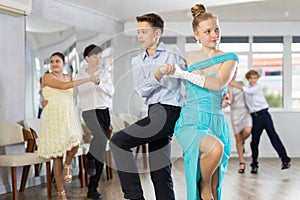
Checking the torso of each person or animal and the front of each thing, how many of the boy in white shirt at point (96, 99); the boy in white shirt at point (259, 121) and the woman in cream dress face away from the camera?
0

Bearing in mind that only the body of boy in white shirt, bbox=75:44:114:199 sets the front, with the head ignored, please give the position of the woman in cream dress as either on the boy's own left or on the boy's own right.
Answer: on the boy's own right

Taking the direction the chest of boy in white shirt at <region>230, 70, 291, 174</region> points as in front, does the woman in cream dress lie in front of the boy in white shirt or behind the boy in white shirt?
in front

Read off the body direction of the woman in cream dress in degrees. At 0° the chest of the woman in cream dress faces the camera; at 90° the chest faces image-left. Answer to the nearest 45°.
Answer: approximately 0°

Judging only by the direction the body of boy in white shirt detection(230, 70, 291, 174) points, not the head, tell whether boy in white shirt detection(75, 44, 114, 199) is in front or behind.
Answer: in front

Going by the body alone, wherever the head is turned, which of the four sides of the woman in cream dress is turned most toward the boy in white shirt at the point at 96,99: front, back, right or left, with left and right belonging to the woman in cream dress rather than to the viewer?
left

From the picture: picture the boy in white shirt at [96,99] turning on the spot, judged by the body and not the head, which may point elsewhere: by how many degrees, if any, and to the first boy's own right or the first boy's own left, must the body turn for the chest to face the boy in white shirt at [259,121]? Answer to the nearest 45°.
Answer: approximately 180°

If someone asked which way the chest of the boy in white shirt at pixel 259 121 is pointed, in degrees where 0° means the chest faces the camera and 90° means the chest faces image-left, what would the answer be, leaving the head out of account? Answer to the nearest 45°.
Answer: approximately 45°
